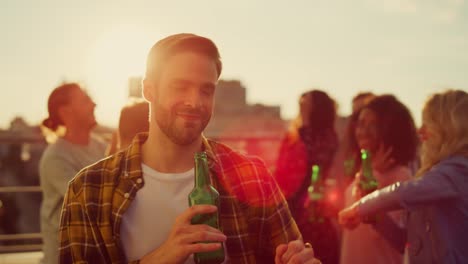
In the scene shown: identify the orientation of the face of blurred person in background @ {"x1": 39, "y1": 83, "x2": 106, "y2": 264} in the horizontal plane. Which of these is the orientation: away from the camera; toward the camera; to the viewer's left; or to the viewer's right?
to the viewer's right

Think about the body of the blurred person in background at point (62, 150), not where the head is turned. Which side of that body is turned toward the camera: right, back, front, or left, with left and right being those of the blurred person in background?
right

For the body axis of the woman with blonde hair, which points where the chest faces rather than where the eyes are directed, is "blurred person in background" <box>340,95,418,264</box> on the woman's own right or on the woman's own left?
on the woman's own right

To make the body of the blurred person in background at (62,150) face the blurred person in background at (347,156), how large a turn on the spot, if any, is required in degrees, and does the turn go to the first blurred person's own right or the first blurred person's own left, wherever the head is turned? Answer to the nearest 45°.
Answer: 0° — they already face them

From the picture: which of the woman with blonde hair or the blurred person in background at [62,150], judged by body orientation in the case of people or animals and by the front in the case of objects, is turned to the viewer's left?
the woman with blonde hair

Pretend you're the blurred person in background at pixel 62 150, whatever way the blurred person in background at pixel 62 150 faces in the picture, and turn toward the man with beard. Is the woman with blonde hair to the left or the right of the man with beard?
left

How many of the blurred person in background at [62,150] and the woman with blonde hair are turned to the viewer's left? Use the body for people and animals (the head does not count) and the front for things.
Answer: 1

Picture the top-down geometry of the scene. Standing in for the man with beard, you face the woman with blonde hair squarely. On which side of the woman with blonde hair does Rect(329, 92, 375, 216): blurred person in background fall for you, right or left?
left

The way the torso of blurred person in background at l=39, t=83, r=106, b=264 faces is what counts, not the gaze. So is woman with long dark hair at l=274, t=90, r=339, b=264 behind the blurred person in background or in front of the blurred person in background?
in front

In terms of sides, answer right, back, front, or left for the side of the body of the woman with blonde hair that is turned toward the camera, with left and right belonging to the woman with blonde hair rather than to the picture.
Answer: left

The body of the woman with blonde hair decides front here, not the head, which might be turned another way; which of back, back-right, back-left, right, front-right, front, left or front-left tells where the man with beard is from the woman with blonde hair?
front-left
